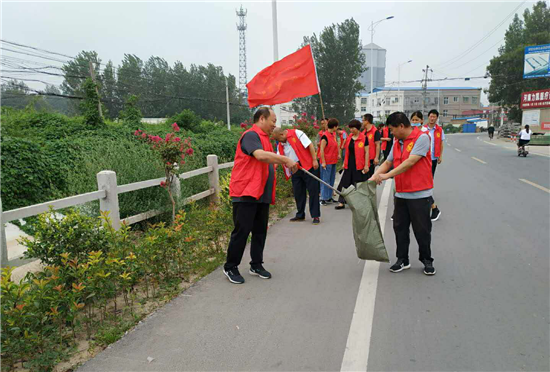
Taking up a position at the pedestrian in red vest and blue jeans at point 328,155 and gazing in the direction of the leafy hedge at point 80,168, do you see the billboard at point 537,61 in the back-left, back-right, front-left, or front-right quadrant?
back-right

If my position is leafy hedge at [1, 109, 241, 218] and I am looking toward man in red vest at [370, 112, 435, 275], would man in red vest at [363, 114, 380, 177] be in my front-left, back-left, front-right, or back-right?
front-left

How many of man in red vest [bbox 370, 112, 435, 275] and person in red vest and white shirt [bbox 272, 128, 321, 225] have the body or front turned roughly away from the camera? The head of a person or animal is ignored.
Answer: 0

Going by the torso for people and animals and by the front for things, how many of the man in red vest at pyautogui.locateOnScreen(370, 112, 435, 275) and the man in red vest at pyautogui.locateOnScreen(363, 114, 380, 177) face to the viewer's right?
0

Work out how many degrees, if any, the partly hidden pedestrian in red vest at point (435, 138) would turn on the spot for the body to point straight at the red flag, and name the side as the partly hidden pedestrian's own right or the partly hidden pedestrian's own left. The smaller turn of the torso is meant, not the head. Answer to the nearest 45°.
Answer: approximately 45° to the partly hidden pedestrian's own right

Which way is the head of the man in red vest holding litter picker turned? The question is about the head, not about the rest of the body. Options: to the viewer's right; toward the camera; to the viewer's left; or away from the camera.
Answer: to the viewer's right

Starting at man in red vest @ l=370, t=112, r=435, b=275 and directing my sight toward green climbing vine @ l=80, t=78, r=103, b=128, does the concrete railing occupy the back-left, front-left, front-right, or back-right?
front-left

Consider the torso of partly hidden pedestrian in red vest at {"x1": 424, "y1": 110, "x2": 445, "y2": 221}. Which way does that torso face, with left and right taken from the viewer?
facing the viewer

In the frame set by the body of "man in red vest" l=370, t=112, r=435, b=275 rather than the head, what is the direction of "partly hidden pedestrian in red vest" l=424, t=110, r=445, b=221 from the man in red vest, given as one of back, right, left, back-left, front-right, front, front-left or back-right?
back-right

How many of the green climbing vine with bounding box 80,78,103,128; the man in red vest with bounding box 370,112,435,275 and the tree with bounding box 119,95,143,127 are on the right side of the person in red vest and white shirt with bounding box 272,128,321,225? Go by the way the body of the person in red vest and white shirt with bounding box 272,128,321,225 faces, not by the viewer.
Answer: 2

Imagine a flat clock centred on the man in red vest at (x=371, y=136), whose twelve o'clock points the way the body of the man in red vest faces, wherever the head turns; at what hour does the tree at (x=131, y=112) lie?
The tree is roughly at 3 o'clock from the man in red vest.

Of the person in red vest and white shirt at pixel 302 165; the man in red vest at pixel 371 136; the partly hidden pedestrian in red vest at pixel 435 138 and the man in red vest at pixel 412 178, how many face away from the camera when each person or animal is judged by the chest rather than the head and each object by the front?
0

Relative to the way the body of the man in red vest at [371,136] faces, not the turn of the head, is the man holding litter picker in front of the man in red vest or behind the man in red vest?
in front

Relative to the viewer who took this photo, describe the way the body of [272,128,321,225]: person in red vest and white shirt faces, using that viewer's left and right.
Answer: facing the viewer and to the left of the viewer
